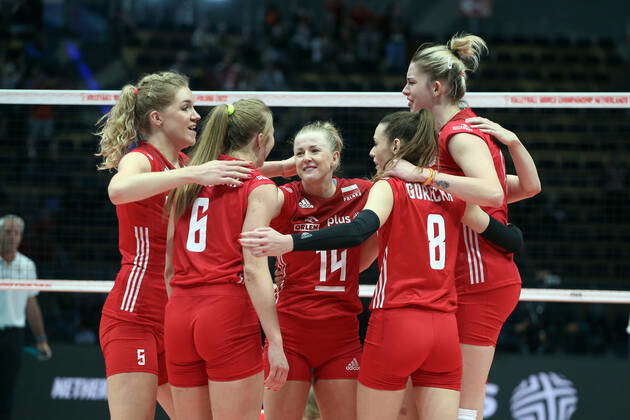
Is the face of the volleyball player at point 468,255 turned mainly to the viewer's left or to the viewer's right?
to the viewer's left

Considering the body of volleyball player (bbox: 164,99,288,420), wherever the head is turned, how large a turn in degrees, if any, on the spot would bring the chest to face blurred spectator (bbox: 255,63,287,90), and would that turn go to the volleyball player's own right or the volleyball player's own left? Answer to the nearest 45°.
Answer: approximately 45° to the volleyball player's own left

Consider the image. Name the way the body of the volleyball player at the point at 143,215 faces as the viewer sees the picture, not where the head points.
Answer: to the viewer's right

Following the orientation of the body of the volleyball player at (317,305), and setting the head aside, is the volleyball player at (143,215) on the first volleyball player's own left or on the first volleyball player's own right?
on the first volleyball player's own right

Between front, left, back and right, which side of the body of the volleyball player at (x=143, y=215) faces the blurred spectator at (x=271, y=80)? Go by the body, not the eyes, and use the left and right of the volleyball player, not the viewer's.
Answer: left

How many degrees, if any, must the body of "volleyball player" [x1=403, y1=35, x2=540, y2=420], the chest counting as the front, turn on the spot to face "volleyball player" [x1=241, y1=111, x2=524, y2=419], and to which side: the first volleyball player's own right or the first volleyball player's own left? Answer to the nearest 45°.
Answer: approximately 45° to the first volleyball player's own left

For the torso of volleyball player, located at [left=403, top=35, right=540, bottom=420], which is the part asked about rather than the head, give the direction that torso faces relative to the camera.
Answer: to the viewer's left

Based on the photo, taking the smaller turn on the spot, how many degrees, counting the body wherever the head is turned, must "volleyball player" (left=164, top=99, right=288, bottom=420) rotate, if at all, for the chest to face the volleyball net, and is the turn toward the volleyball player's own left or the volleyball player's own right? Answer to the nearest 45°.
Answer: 0° — they already face it

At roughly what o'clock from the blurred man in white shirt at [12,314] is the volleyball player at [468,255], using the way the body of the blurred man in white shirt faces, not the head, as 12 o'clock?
The volleyball player is roughly at 11 o'clock from the blurred man in white shirt.
